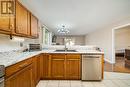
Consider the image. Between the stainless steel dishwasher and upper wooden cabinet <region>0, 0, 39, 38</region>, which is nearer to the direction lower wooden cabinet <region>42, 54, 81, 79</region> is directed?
the upper wooden cabinet

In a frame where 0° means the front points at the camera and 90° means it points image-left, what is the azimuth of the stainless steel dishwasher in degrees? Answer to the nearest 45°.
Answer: approximately 0°

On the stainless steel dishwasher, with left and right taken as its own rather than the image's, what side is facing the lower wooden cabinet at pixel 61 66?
right

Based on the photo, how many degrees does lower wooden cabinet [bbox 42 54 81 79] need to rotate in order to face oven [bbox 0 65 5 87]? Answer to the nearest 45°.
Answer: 0° — it already faces it

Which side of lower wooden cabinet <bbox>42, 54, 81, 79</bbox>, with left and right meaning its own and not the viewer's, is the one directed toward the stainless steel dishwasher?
left

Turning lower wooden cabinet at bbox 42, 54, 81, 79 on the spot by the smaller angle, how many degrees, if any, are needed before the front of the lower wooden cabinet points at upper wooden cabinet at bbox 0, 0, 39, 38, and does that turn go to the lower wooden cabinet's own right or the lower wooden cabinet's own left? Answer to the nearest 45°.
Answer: approximately 45° to the lower wooden cabinet's own right

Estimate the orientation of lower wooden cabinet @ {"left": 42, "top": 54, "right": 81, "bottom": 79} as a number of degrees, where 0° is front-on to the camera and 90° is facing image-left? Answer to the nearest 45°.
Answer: approximately 0°

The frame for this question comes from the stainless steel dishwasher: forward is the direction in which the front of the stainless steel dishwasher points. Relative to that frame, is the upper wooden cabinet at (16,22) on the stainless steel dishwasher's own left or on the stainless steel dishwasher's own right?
on the stainless steel dishwasher's own right

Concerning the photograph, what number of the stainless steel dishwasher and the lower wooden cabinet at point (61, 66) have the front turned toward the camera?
2

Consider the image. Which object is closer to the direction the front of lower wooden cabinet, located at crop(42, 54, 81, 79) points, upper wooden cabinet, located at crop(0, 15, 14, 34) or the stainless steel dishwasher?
the upper wooden cabinet

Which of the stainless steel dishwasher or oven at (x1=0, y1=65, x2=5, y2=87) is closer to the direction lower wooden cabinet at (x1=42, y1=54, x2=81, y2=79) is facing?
the oven
